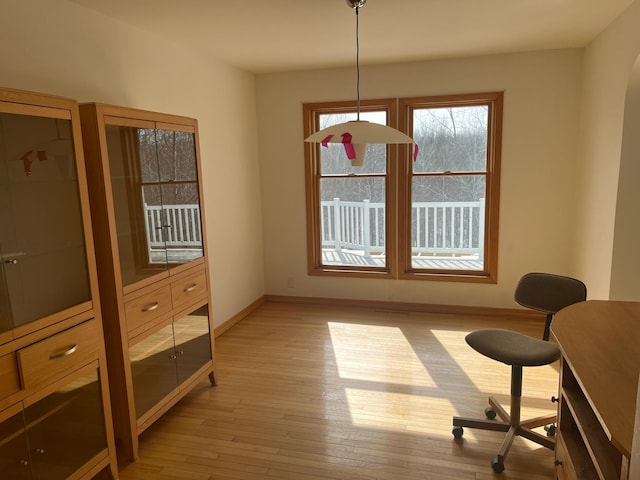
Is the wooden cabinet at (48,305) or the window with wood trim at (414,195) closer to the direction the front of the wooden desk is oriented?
the wooden cabinet

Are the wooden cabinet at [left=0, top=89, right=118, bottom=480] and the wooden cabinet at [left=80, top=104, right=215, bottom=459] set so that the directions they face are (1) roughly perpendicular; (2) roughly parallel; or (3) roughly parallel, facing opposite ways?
roughly parallel

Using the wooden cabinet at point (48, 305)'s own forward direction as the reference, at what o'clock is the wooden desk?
The wooden desk is roughly at 12 o'clock from the wooden cabinet.

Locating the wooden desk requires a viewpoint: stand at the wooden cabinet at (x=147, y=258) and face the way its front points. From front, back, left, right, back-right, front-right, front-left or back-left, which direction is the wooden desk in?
front

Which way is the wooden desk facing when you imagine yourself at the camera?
facing the viewer and to the left of the viewer

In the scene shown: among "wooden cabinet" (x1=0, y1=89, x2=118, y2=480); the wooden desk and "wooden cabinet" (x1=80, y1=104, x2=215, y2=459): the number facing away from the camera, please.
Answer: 0

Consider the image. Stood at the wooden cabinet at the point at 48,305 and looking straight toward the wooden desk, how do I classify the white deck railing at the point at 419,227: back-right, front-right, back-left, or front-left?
front-left

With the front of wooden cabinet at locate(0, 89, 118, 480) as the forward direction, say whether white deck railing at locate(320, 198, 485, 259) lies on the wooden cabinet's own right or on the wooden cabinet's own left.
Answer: on the wooden cabinet's own left

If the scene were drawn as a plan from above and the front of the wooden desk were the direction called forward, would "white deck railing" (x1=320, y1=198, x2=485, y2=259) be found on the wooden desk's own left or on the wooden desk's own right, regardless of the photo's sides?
on the wooden desk's own right

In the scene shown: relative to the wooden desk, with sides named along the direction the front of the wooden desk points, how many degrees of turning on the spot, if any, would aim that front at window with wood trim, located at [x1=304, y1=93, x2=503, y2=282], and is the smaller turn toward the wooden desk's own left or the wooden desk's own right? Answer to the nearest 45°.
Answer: approximately 90° to the wooden desk's own right

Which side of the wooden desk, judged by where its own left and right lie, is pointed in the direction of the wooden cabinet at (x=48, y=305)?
front

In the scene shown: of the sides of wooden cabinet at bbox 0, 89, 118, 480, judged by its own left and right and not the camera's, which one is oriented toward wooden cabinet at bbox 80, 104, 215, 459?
left

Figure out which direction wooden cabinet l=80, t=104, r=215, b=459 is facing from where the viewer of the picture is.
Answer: facing the viewer and to the right of the viewer
